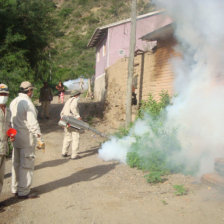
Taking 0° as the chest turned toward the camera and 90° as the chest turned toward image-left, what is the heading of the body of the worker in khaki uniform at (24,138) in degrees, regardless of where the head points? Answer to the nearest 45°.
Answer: approximately 225°

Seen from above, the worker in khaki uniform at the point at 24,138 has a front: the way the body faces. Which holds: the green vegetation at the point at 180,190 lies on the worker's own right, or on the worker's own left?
on the worker's own right

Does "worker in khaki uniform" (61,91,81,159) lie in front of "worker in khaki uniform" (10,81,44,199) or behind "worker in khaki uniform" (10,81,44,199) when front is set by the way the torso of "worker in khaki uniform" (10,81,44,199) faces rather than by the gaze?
in front

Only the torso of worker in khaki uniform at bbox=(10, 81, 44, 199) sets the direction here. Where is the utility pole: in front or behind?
in front
